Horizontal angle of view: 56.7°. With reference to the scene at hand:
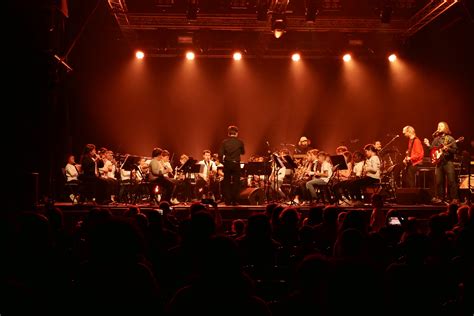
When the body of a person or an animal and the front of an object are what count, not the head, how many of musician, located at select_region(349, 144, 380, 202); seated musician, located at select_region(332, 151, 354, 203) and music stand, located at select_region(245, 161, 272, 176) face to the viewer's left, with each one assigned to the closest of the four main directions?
2

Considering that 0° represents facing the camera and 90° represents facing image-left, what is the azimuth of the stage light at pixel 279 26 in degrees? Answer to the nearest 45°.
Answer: approximately 0°

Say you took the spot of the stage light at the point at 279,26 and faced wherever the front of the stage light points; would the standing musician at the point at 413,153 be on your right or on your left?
on your left

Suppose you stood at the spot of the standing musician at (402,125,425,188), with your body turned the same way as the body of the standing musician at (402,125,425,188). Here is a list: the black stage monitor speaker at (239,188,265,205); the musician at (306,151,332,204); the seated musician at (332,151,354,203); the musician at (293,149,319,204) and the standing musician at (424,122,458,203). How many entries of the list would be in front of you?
4

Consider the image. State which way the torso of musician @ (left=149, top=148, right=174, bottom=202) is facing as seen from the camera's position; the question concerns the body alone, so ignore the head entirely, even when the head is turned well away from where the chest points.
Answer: to the viewer's right

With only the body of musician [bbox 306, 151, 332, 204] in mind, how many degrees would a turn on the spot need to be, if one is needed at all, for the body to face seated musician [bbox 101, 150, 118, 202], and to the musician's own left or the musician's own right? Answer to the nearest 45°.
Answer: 0° — they already face them

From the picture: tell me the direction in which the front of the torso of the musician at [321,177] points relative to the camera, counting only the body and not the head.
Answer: to the viewer's left

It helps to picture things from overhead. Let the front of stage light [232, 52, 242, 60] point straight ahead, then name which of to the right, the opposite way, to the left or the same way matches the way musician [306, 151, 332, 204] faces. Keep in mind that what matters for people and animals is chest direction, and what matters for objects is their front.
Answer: to the right
